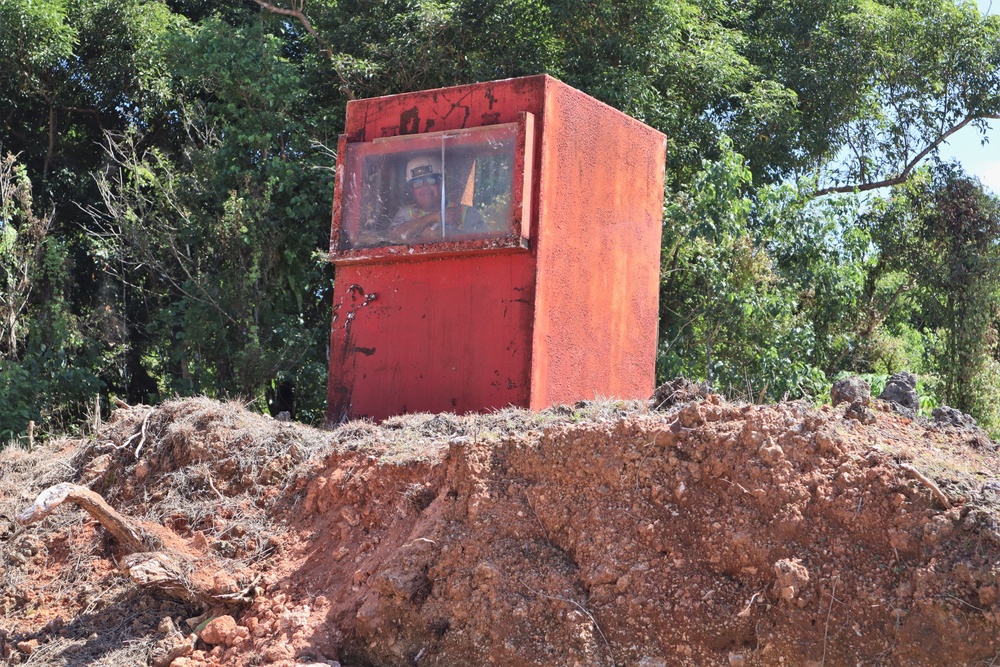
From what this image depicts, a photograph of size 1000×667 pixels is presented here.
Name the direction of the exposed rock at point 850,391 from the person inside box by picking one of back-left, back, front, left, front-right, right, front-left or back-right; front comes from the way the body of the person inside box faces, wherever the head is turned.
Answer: front-left

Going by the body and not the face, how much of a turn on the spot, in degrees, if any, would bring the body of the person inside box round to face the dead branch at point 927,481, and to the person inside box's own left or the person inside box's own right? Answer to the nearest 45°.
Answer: approximately 45° to the person inside box's own left

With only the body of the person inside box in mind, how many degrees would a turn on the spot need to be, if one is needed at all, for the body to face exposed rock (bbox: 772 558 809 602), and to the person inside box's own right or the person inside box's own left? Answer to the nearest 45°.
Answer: approximately 45° to the person inside box's own left

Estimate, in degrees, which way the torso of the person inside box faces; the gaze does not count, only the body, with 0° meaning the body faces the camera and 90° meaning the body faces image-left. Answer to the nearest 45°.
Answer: approximately 0°

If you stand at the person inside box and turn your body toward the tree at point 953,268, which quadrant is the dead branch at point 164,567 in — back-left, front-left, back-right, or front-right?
back-right
